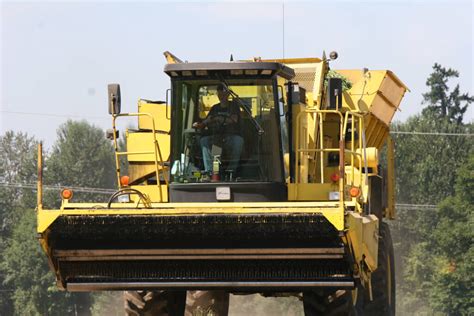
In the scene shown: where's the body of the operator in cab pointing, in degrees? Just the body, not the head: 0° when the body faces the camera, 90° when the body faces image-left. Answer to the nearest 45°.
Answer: approximately 0°

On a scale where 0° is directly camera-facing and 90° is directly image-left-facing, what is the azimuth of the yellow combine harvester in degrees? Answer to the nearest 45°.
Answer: approximately 0°
